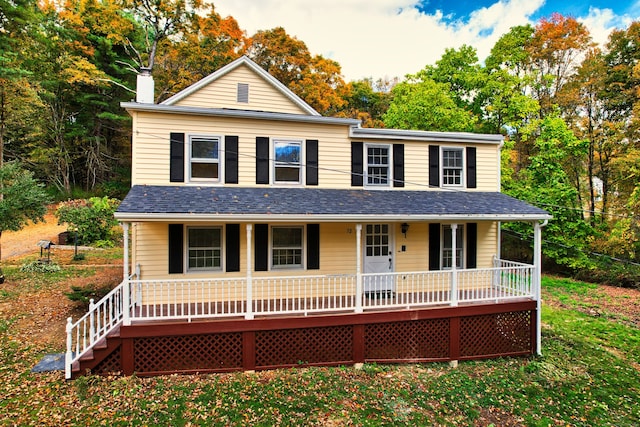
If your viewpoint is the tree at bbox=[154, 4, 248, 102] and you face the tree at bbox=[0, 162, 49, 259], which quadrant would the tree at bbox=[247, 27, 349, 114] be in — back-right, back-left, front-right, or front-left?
back-left

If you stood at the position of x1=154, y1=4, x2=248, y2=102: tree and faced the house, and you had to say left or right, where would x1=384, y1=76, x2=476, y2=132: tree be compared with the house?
left

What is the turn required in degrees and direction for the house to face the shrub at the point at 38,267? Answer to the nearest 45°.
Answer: approximately 135° to its right

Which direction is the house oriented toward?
toward the camera

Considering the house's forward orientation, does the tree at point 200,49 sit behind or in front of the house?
behind

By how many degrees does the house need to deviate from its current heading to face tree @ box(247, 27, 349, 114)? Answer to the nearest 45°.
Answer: approximately 180°

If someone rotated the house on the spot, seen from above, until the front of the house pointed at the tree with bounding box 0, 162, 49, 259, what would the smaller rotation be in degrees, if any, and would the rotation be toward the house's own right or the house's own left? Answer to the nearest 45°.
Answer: approximately 90° to the house's own right

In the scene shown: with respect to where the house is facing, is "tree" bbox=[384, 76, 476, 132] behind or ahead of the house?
behind

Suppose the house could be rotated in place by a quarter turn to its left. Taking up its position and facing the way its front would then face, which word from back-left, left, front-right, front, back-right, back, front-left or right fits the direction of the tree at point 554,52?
front-left
